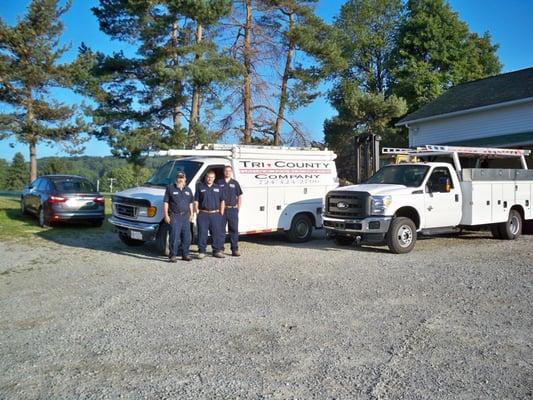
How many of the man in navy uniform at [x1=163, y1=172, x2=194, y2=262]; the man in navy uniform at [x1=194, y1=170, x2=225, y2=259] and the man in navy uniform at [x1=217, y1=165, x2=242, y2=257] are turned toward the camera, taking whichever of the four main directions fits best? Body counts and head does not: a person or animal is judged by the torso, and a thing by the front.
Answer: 3

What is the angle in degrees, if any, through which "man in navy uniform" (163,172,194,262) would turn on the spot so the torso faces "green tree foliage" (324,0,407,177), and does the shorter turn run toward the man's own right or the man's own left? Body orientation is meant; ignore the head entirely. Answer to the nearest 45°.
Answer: approximately 135° to the man's own left

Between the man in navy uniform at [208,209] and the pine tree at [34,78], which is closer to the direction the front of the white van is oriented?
the man in navy uniform

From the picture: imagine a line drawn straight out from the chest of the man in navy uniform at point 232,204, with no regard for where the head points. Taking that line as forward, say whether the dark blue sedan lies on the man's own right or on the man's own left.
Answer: on the man's own right

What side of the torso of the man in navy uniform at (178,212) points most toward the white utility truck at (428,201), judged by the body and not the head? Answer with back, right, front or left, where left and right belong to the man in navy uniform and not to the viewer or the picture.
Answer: left

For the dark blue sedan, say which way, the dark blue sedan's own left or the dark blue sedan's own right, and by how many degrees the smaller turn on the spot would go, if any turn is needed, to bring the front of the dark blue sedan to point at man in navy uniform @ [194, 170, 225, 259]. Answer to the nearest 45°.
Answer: approximately 180°

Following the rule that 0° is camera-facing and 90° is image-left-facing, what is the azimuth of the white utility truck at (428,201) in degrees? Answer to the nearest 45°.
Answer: approximately 45°

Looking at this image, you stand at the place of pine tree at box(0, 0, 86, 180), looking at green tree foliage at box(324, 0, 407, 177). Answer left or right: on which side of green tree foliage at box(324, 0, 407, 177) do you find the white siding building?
right

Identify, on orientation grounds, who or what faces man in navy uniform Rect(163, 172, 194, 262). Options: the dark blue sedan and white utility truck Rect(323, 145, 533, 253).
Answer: the white utility truck

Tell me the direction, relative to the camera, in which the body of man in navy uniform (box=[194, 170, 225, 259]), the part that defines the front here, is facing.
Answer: toward the camera

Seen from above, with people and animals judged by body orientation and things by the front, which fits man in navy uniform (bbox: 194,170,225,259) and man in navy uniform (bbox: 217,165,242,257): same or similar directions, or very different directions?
same or similar directions

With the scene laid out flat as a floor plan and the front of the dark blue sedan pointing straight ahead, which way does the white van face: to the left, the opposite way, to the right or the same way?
to the left

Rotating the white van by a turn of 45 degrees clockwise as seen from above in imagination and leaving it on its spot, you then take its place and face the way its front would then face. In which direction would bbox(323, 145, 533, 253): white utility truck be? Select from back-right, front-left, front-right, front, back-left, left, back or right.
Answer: back

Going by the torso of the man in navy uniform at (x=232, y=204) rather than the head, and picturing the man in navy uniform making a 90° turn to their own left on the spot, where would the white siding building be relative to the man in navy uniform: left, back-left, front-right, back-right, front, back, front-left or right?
front-left

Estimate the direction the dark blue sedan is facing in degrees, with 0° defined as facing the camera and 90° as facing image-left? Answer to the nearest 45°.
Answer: approximately 135°

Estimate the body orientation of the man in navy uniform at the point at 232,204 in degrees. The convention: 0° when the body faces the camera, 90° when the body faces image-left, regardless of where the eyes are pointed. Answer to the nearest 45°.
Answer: approximately 0°

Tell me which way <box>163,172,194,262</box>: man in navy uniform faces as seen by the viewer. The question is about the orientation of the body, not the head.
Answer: toward the camera
